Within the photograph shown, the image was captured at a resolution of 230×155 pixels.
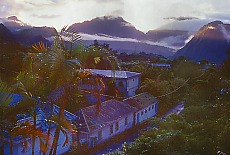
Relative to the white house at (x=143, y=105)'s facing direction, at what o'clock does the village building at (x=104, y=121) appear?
The village building is roughly at 2 o'clock from the white house.
